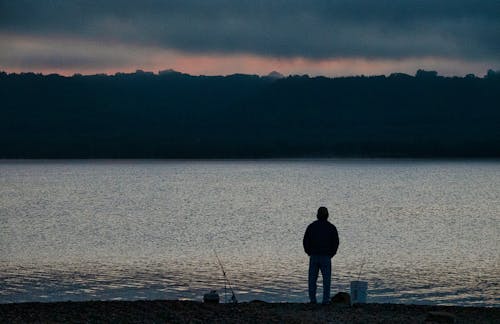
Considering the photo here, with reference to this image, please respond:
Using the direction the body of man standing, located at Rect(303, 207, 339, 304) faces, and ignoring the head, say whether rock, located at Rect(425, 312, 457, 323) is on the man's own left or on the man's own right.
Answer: on the man's own right

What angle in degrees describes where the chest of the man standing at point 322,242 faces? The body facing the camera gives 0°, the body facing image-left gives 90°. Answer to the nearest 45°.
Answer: approximately 180°
